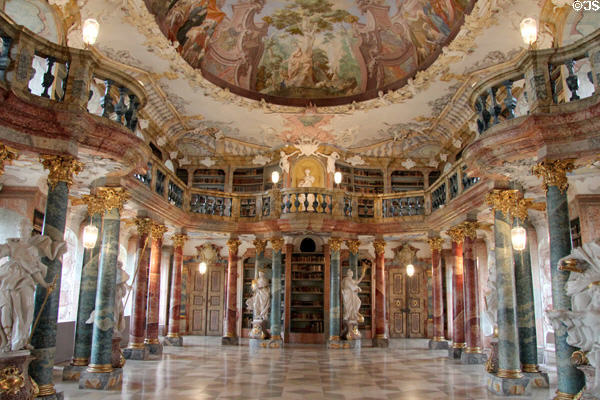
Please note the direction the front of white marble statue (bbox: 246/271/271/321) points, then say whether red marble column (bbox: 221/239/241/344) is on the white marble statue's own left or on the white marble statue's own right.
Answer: on the white marble statue's own right

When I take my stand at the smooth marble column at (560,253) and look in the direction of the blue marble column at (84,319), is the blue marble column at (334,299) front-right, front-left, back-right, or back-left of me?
front-right

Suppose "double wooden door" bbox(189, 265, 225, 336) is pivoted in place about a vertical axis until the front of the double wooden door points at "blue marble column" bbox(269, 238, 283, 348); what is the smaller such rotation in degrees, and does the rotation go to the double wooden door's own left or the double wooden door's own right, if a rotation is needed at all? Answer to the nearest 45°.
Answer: approximately 45° to the double wooden door's own left

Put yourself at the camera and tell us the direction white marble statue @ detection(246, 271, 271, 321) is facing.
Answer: facing the viewer

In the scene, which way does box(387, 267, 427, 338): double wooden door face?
toward the camera

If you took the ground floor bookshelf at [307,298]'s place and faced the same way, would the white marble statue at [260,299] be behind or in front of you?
in front

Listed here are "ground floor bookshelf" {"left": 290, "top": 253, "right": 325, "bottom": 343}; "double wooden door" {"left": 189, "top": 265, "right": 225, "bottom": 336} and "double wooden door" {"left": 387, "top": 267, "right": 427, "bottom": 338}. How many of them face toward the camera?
3

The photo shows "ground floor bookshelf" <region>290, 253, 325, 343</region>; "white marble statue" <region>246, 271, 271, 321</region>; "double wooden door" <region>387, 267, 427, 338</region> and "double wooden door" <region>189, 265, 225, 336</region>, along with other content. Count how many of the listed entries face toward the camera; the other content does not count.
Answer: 4

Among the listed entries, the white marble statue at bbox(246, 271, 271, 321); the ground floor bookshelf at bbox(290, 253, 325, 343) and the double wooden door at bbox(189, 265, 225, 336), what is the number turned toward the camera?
3

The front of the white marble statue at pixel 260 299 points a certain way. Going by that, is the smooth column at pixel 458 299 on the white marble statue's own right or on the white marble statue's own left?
on the white marble statue's own left

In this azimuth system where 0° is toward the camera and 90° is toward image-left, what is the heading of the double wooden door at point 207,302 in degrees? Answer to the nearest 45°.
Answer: approximately 0°
